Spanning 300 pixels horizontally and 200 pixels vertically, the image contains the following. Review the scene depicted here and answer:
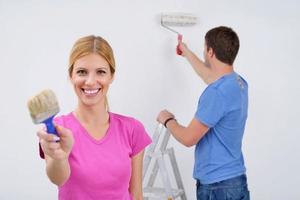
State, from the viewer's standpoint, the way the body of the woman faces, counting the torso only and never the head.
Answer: toward the camera

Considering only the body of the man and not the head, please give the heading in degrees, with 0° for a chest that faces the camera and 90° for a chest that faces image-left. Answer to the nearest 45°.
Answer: approximately 135°

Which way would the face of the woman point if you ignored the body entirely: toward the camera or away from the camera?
toward the camera

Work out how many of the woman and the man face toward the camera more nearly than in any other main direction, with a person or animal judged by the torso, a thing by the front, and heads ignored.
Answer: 1

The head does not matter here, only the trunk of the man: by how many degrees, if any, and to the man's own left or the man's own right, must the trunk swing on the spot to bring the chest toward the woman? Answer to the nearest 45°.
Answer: approximately 90° to the man's own left

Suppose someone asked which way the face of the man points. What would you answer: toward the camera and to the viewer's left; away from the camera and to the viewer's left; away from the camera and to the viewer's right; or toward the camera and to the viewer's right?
away from the camera and to the viewer's left

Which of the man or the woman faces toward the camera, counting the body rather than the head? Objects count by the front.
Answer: the woman

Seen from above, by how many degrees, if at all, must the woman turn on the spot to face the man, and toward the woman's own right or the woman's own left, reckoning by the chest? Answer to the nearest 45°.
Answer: approximately 135° to the woman's own left
